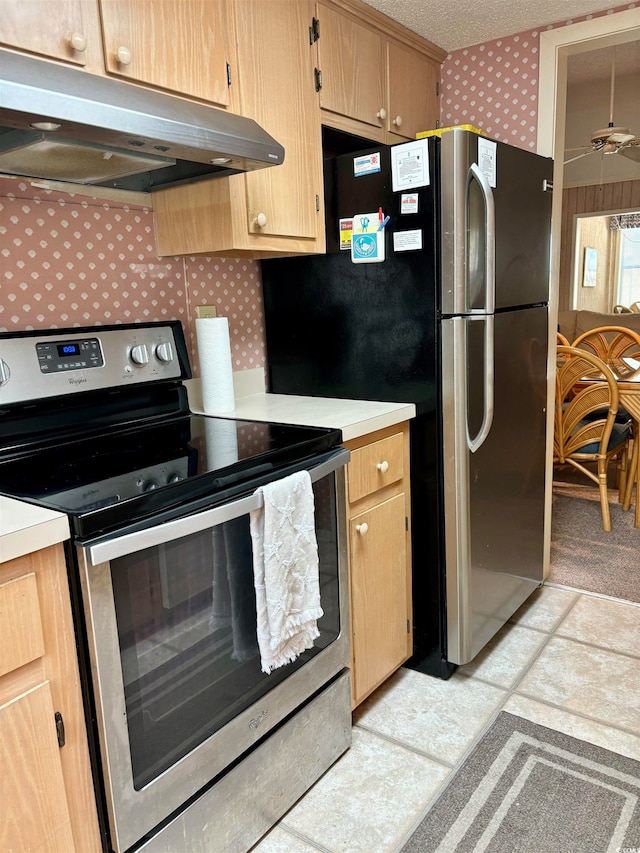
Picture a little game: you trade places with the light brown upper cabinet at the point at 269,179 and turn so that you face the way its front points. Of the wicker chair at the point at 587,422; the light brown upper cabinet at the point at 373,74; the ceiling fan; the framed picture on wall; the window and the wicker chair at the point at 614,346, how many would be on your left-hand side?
6

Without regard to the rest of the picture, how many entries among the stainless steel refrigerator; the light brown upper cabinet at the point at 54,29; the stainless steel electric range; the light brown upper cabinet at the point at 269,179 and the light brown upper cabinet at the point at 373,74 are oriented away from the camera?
0

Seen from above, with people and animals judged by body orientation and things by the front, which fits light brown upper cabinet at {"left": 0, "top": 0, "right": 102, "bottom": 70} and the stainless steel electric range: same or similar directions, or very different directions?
same or similar directions

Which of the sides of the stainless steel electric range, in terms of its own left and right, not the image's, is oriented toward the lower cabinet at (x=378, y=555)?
left

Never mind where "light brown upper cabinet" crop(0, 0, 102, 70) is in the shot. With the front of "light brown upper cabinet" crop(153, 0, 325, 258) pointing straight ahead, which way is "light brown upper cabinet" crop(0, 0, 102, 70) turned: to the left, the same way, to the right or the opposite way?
the same way

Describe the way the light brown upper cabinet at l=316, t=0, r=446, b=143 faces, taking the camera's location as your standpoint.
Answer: facing the viewer and to the right of the viewer

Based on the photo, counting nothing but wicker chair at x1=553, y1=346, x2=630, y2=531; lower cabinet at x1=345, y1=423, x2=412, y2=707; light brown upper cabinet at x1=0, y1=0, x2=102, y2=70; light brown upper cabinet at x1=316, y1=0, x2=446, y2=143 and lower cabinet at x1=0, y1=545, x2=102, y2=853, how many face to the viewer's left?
0

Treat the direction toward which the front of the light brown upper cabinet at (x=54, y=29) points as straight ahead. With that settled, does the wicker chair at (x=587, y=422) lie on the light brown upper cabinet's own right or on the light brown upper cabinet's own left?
on the light brown upper cabinet's own left

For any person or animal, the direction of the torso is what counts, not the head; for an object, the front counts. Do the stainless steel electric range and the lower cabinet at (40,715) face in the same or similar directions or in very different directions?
same or similar directions

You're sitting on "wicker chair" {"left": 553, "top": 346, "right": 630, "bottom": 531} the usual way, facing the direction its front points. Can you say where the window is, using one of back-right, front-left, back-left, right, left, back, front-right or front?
front-left

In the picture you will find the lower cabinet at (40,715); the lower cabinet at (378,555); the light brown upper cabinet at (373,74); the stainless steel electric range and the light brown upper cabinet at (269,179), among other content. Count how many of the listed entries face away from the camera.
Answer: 0

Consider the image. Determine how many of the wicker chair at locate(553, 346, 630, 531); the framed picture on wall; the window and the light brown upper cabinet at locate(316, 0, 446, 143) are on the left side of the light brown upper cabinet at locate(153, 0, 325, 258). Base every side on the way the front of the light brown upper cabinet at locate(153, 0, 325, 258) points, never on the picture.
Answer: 4

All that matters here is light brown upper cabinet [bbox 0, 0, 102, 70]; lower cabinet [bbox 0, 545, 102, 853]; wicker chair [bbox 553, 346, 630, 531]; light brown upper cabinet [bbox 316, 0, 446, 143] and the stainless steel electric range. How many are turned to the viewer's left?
0

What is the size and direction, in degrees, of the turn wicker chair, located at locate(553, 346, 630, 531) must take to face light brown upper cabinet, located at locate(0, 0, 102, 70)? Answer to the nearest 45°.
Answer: approximately 135° to its right

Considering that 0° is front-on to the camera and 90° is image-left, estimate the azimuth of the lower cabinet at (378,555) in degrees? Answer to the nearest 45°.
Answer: approximately 315°
